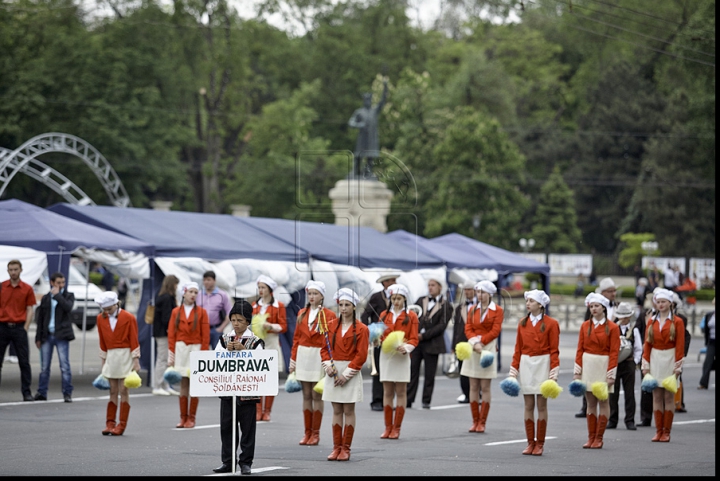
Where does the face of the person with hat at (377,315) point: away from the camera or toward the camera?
toward the camera

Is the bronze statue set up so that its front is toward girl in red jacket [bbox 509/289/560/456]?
yes

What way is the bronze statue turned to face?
toward the camera

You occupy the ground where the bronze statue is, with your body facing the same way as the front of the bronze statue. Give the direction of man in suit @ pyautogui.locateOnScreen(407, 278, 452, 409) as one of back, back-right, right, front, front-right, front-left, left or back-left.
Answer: front

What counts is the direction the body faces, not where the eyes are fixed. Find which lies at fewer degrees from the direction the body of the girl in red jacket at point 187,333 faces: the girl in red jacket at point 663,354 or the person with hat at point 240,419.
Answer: the person with hat
